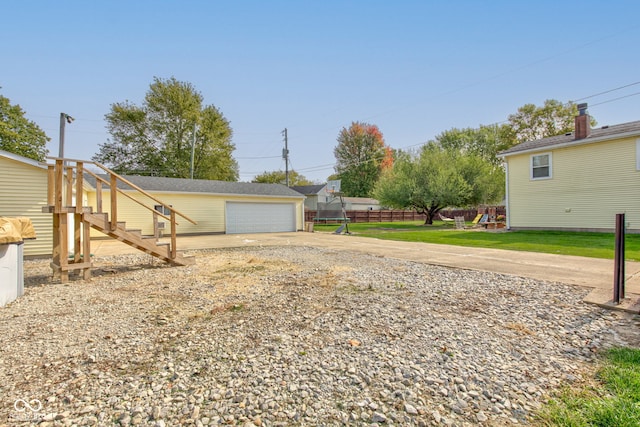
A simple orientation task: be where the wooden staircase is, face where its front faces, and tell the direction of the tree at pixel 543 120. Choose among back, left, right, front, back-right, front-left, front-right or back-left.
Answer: front

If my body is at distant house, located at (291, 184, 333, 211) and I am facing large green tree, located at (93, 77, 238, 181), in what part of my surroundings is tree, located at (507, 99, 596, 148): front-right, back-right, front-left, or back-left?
back-left

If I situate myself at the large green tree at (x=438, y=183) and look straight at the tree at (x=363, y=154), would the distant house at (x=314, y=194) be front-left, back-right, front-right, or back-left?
front-left

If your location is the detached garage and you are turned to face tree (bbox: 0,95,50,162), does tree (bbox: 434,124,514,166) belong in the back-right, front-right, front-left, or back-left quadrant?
back-right

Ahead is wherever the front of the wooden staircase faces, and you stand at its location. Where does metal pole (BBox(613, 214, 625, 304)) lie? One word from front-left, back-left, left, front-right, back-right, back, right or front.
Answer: front-right

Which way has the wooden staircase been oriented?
to the viewer's right

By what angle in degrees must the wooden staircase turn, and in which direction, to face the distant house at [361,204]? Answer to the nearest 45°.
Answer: approximately 45° to its left

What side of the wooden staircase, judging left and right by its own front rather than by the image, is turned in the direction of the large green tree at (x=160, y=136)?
left

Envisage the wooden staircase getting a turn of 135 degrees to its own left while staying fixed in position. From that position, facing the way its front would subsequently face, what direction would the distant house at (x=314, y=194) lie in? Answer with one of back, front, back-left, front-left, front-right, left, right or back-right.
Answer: right

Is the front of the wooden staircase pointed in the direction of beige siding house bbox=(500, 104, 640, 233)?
yes

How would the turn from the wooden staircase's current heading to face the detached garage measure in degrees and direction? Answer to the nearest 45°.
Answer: approximately 45° to its left

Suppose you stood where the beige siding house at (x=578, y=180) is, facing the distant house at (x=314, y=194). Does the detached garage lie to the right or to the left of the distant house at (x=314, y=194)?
left

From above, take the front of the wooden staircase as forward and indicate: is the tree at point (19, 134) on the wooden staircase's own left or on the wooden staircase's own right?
on the wooden staircase's own left

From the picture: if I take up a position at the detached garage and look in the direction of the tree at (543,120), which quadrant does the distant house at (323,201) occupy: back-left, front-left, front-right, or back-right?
front-left

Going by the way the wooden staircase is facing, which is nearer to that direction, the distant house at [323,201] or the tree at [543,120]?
the tree
